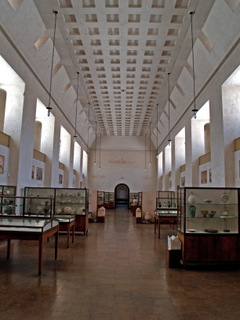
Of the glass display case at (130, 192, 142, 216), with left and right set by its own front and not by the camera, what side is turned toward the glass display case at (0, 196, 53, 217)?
front

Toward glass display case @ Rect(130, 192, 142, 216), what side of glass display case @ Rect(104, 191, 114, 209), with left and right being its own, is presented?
left

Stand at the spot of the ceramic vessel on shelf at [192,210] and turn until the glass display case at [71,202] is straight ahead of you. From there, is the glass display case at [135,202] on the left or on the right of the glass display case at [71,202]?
right
